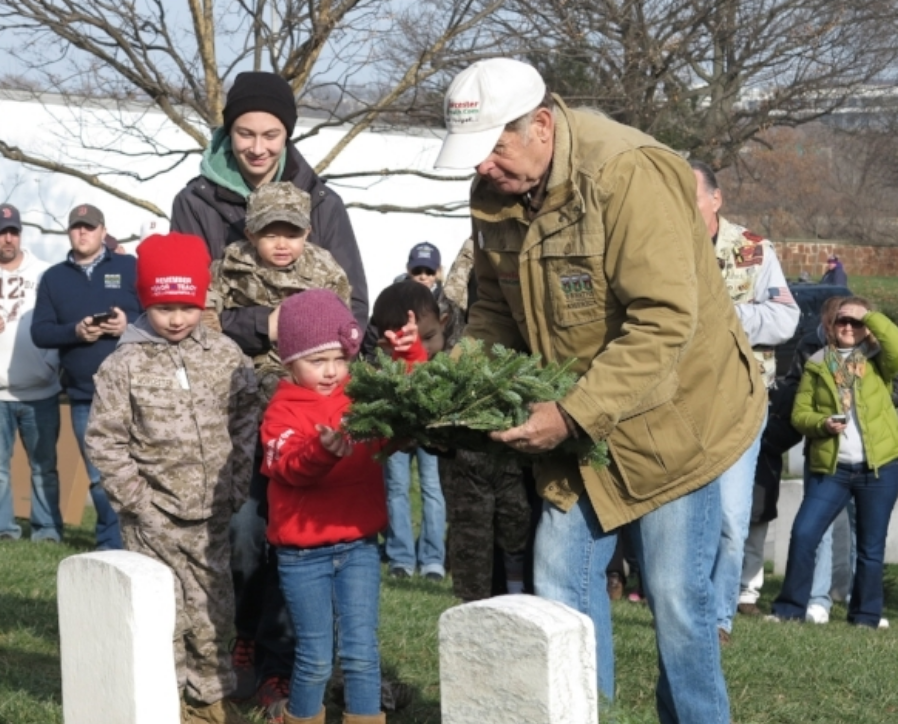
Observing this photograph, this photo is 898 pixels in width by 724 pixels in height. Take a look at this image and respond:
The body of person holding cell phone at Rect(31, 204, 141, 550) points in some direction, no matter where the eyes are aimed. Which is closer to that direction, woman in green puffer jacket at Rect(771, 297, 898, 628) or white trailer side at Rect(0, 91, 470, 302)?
the woman in green puffer jacket

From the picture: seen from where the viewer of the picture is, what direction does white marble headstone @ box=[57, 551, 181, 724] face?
facing away from the viewer and to the right of the viewer

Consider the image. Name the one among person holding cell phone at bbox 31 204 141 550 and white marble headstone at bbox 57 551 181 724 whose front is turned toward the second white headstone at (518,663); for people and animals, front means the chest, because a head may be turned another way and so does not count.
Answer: the person holding cell phone

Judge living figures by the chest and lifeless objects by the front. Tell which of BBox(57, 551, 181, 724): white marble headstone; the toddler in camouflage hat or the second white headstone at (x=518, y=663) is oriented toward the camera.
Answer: the toddler in camouflage hat

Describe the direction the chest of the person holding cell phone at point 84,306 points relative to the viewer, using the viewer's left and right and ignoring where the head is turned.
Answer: facing the viewer
